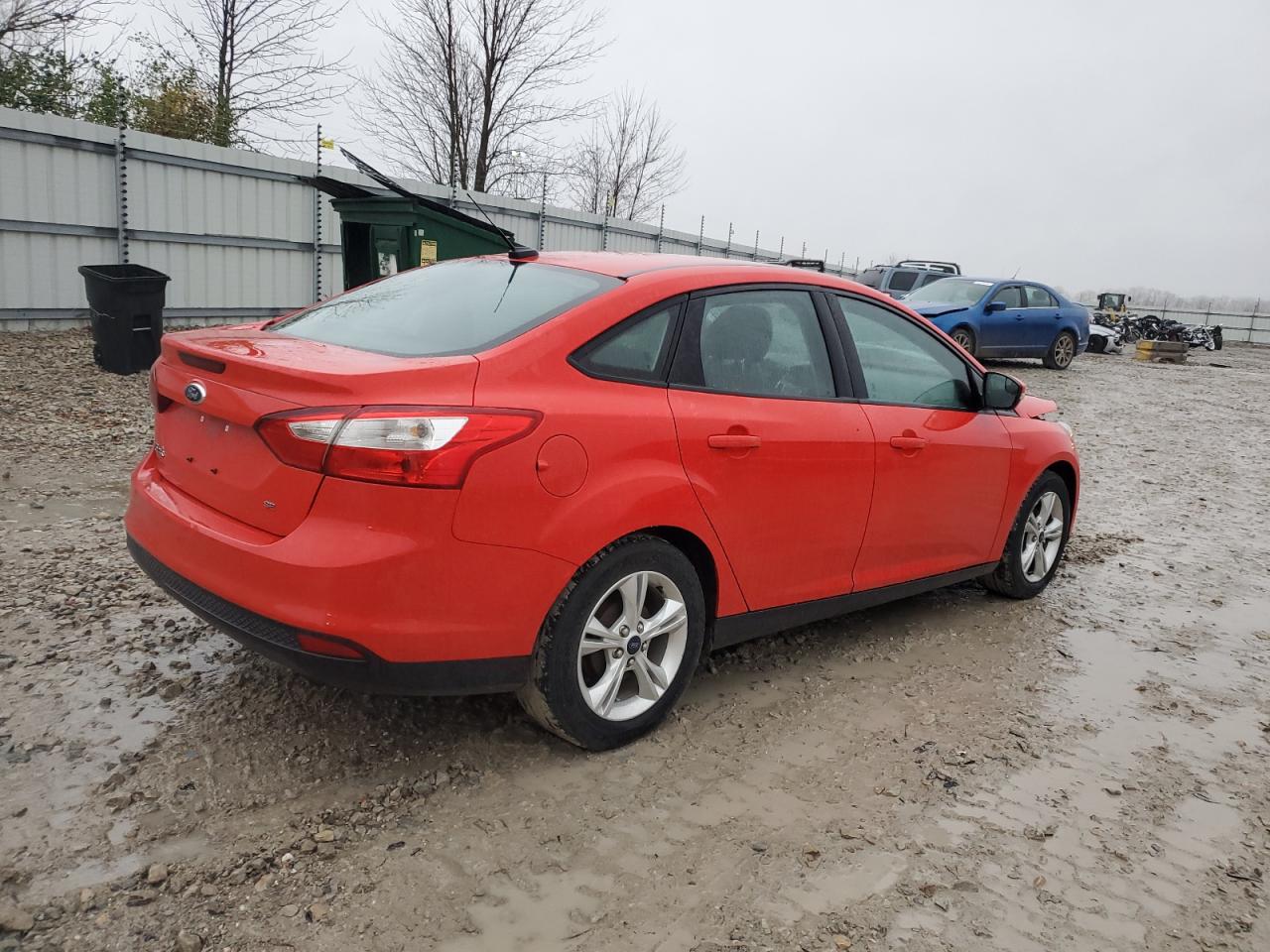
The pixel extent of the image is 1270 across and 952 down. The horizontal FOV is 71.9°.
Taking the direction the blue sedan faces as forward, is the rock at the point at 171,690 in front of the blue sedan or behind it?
in front

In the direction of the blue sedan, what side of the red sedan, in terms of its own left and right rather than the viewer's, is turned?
front

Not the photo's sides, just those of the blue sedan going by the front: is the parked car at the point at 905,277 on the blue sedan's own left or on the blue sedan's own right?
on the blue sedan's own right

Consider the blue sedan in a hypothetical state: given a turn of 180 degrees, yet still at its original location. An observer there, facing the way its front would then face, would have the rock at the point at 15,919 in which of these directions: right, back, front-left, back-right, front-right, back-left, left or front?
back-right

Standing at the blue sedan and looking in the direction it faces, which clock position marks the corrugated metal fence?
The corrugated metal fence is roughly at 12 o'clock from the blue sedan.

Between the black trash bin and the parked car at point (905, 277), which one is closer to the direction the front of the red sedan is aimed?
the parked car

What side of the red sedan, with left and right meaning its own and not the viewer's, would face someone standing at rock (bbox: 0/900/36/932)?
back

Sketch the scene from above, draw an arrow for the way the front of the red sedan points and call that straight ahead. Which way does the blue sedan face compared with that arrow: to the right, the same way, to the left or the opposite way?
the opposite way

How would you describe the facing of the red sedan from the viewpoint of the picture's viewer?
facing away from the viewer and to the right of the viewer

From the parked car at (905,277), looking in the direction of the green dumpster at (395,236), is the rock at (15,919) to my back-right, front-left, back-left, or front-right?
front-left

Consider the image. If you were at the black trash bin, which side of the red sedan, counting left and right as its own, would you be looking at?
left

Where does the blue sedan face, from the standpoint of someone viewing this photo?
facing the viewer and to the left of the viewer

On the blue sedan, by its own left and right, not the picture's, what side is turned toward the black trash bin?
front
